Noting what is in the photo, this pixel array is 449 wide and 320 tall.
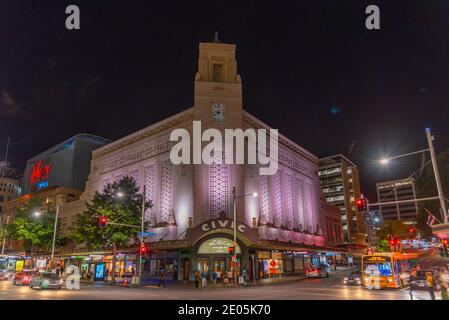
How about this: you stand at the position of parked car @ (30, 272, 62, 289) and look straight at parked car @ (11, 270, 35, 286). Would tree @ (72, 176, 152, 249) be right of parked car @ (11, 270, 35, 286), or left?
right

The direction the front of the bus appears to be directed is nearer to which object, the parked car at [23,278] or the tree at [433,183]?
the parked car

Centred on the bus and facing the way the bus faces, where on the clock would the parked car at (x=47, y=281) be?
The parked car is roughly at 1 o'clock from the bus.

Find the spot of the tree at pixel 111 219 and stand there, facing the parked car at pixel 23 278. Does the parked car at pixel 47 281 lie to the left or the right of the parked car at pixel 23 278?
left

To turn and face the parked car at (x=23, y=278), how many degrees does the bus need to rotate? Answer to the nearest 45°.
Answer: approximately 45° to its right

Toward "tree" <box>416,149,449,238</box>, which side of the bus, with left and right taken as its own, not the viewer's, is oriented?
back

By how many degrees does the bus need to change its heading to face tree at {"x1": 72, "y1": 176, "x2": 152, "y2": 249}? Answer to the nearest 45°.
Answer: approximately 45° to its right

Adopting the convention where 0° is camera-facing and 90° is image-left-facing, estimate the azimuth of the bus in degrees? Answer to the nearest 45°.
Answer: approximately 45°

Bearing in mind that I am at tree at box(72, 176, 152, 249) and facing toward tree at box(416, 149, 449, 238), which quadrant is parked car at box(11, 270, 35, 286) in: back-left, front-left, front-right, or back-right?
back-right
